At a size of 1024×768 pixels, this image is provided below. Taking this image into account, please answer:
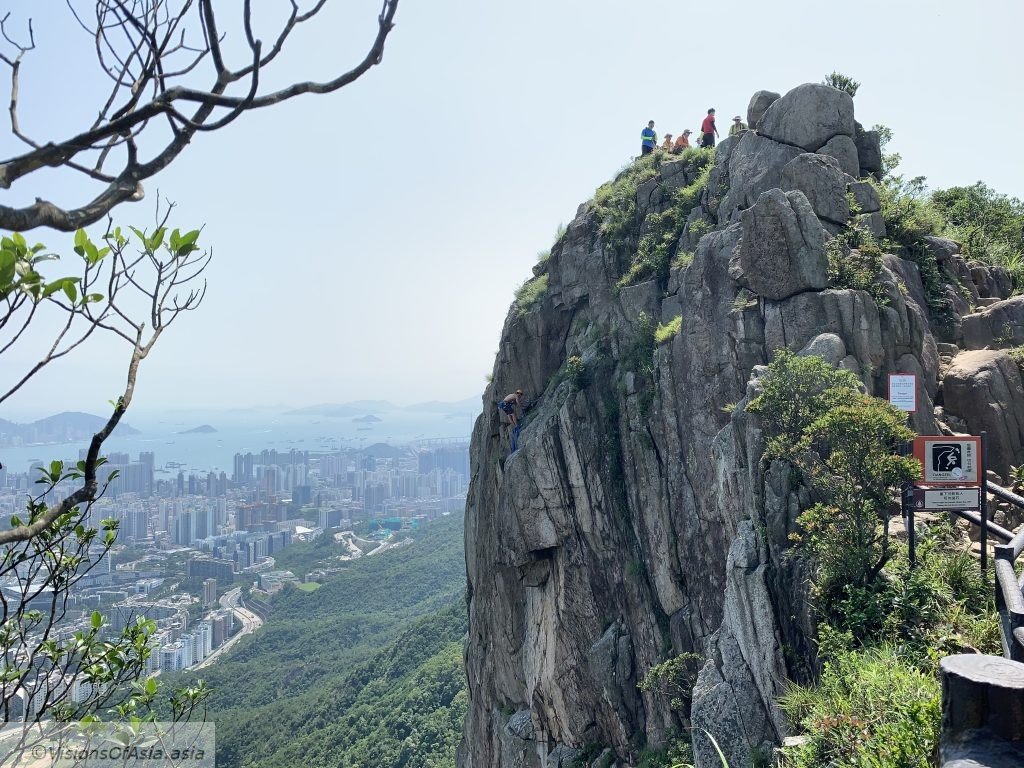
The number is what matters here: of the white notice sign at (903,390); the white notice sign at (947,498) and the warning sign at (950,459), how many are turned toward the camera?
3

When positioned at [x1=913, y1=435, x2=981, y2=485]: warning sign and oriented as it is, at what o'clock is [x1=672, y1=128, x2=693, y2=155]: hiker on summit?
The hiker on summit is roughly at 5 o'clock from the warning sign.

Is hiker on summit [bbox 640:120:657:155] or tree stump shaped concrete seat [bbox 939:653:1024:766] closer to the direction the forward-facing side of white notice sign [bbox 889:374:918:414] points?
the tree stump shaped concrete seat

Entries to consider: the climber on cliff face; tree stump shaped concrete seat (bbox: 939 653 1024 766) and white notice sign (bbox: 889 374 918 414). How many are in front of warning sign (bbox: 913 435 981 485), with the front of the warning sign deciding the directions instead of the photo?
1

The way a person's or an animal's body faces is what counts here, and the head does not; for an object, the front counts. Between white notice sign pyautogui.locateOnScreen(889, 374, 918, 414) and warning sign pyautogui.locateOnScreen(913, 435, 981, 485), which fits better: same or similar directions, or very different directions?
same or similar directions

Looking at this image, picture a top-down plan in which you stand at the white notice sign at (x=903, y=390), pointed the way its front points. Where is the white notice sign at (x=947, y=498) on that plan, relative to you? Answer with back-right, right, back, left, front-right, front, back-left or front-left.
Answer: front

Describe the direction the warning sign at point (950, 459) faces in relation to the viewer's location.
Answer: facing the viewer

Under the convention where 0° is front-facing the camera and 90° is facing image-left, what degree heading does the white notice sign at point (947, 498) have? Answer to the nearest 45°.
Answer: approximately 0°

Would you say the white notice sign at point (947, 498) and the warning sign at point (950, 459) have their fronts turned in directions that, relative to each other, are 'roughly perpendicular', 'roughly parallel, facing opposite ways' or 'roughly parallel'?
roughly parallel

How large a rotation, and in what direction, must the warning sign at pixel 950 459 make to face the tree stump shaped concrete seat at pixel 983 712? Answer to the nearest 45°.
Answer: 0° — it already faces it

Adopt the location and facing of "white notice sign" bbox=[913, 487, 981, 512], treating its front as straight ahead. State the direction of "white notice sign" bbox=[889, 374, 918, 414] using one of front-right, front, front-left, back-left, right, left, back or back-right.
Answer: back

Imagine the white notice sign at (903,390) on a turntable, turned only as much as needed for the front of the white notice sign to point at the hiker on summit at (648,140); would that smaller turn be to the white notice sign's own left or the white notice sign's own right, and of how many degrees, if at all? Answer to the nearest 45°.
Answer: approximately 135° to the white notice sign's own right

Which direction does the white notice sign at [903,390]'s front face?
toward the camera
